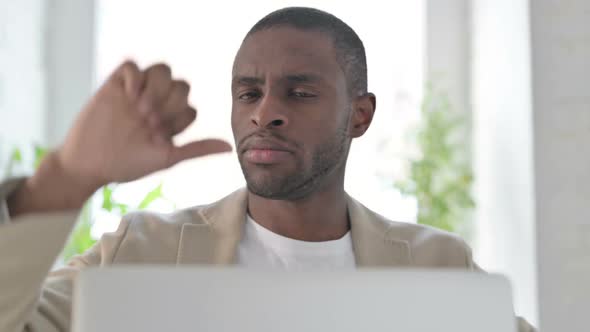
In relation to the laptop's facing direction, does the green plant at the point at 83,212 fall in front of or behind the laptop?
in front

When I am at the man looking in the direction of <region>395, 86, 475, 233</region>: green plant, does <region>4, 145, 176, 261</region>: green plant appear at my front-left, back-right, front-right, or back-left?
front-left

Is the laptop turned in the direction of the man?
yes

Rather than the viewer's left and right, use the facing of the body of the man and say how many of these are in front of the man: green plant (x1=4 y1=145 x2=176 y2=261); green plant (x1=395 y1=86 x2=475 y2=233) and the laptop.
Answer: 1

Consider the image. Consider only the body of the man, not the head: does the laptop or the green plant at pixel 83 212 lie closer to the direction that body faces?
the laptop

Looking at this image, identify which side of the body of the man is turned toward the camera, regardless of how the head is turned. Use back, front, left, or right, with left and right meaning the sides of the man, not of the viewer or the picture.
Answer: front

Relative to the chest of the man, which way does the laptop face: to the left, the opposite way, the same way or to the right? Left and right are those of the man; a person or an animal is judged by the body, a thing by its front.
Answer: the opposite way

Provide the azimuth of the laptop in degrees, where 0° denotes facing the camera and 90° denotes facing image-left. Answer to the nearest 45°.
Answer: approximately 180°

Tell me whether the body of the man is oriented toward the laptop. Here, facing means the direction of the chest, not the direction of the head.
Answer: yes

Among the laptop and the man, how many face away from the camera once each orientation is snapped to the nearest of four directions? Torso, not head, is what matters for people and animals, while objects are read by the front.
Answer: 1

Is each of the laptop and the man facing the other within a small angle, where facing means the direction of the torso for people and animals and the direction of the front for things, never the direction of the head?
yes

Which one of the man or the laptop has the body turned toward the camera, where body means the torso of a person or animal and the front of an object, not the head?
the man

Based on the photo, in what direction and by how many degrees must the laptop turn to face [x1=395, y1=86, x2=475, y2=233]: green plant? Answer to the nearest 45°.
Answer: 0° — it already faces it
